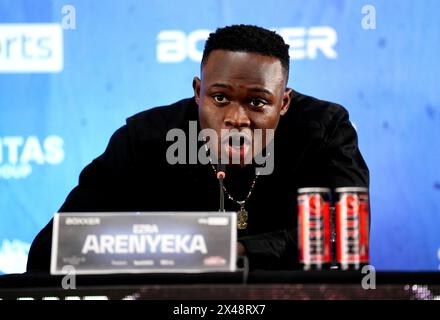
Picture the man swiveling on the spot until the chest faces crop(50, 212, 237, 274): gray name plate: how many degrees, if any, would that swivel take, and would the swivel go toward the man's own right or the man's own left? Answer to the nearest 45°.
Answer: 0° — they already face it

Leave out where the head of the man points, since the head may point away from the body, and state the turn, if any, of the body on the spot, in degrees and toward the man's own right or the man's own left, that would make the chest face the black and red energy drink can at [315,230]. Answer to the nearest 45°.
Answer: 0° — they already face it

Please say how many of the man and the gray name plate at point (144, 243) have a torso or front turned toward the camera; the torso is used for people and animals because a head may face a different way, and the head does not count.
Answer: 2

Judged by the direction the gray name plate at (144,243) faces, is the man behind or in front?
behind

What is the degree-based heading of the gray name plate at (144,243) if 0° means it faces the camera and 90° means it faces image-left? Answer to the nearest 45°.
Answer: approximately 0°
